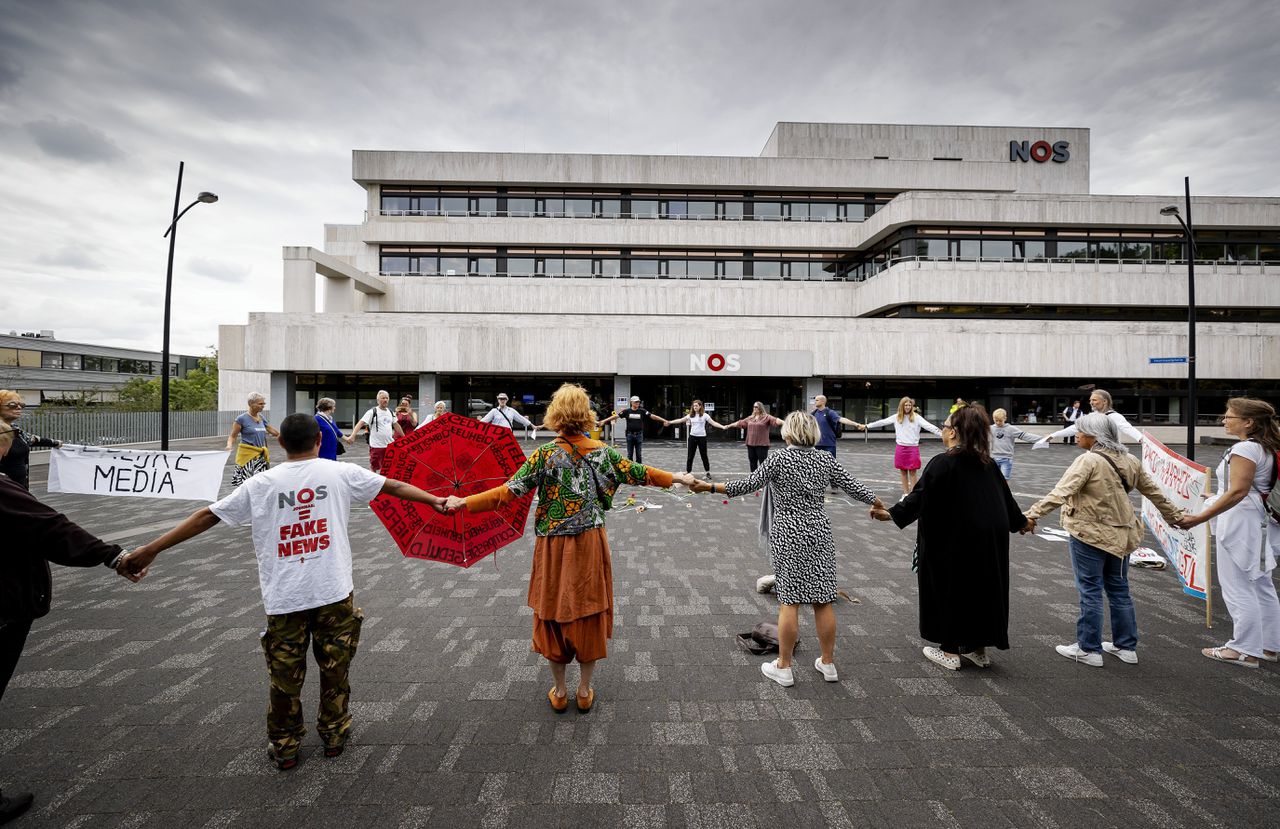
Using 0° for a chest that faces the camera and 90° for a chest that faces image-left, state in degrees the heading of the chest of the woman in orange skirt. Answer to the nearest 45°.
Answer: approximately 180°

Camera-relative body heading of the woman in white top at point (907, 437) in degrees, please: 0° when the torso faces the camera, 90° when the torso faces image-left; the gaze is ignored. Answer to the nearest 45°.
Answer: approximately 0°

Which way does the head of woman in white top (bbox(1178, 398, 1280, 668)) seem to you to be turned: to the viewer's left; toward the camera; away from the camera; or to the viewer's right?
to the viewer's left

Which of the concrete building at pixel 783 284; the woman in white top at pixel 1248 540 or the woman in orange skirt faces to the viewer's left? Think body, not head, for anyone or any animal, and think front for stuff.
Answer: the woman in white top

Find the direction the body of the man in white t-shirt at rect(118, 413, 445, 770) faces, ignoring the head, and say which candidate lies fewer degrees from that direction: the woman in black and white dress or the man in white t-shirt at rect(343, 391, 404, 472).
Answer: the man in white t-shirt

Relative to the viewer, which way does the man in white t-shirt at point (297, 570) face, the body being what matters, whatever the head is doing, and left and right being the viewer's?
facing away from the viewer

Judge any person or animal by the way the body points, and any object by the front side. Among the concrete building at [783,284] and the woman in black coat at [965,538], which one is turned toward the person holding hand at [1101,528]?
the concrete building

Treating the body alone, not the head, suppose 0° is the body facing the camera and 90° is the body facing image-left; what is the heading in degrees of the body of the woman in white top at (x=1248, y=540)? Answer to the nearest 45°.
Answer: approximately 90°

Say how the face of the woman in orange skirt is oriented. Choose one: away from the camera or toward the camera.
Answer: away from the camera
